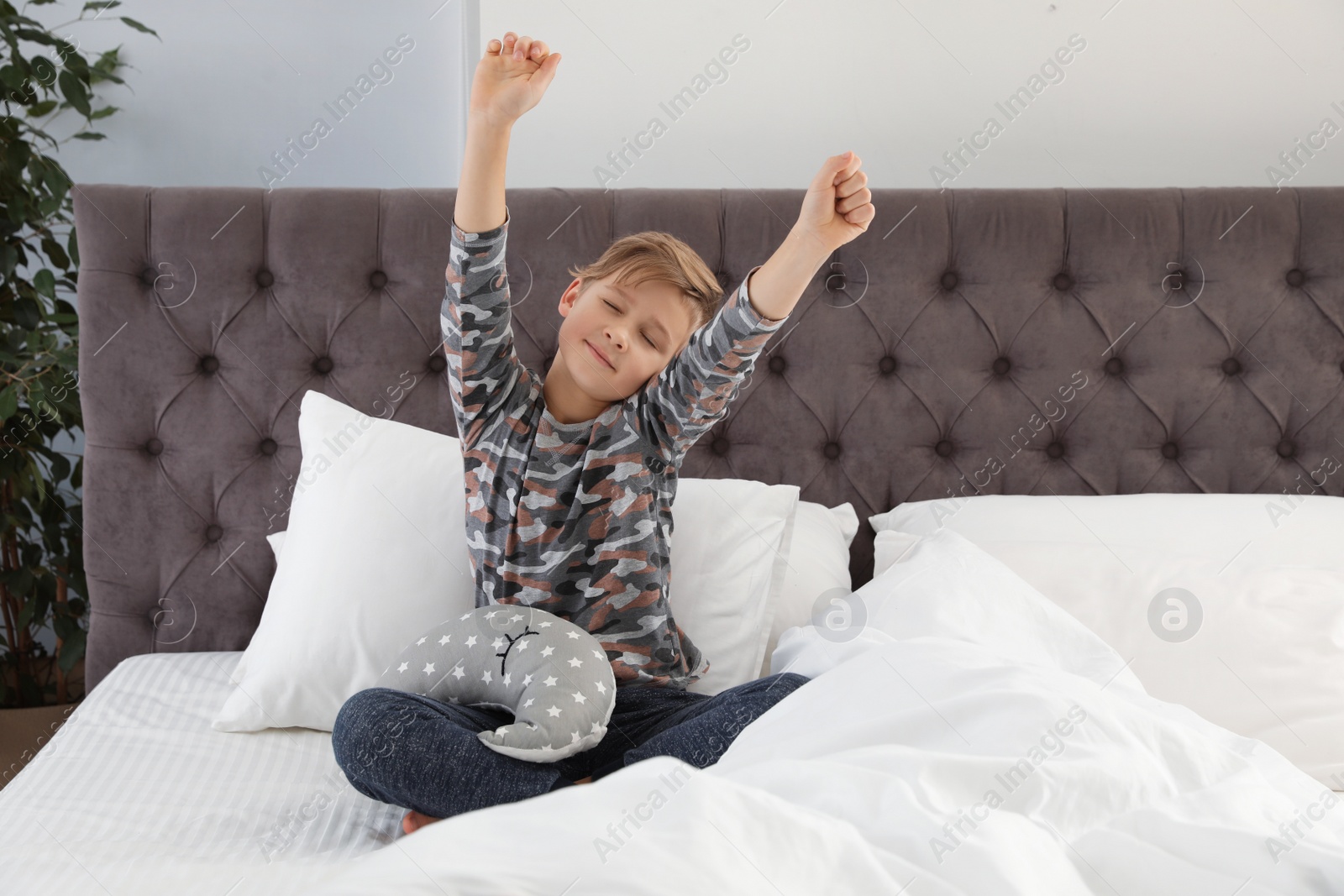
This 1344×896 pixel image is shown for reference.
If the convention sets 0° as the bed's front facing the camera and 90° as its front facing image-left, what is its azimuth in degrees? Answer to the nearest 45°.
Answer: approximately 0°

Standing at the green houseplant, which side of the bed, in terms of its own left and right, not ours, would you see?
right
